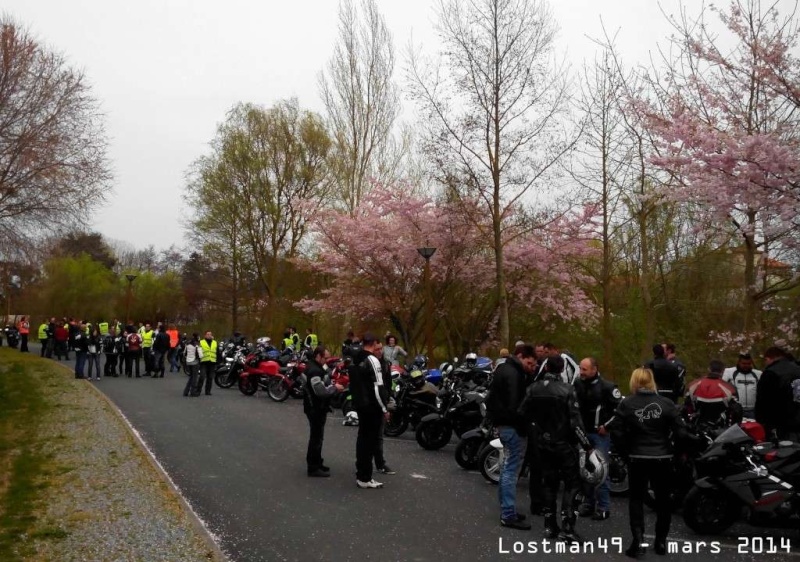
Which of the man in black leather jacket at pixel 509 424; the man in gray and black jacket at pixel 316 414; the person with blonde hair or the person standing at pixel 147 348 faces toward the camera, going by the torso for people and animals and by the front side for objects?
the person standing

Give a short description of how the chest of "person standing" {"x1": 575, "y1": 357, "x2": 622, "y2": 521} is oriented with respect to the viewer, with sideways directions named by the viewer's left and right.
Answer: facing the viewer and to the left of the viewer

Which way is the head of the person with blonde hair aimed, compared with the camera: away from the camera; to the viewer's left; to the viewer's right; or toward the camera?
away from the camera

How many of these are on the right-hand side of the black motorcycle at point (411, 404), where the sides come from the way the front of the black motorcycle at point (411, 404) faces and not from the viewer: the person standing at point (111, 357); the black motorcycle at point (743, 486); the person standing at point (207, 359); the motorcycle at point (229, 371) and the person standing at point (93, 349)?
4

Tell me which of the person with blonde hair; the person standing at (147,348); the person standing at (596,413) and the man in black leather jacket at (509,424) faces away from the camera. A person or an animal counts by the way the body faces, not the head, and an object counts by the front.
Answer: the person with blonde hair

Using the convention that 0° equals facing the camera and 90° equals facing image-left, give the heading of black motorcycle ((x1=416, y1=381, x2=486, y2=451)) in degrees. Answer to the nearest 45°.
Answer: approximately 45°

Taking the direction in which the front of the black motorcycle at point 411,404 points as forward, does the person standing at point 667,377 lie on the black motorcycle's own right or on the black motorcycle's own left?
on the black motorcycle's own left

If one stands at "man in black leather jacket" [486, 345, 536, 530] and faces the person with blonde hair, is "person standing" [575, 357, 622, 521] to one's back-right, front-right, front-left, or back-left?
front-left

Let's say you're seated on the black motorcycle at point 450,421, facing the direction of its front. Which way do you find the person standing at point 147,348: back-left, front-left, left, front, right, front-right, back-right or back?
right

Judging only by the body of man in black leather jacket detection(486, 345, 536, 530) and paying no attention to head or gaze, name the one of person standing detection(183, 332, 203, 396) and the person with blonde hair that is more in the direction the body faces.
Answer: the person with blonde hair

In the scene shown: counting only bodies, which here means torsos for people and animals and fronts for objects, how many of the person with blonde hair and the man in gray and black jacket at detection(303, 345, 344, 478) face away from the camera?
1

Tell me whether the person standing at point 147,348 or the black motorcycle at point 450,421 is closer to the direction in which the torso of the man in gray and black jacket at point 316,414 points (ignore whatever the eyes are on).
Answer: the black motorcycle

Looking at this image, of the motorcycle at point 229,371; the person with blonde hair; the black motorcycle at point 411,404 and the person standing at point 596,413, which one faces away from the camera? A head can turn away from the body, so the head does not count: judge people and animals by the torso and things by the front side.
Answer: the person with blonde hair

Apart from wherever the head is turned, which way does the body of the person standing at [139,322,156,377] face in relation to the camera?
toward the camera

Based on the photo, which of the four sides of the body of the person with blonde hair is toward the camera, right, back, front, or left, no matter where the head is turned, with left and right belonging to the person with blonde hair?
back

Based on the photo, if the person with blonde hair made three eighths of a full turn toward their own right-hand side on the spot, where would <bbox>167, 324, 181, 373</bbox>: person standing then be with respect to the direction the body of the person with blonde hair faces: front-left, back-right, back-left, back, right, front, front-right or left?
back
